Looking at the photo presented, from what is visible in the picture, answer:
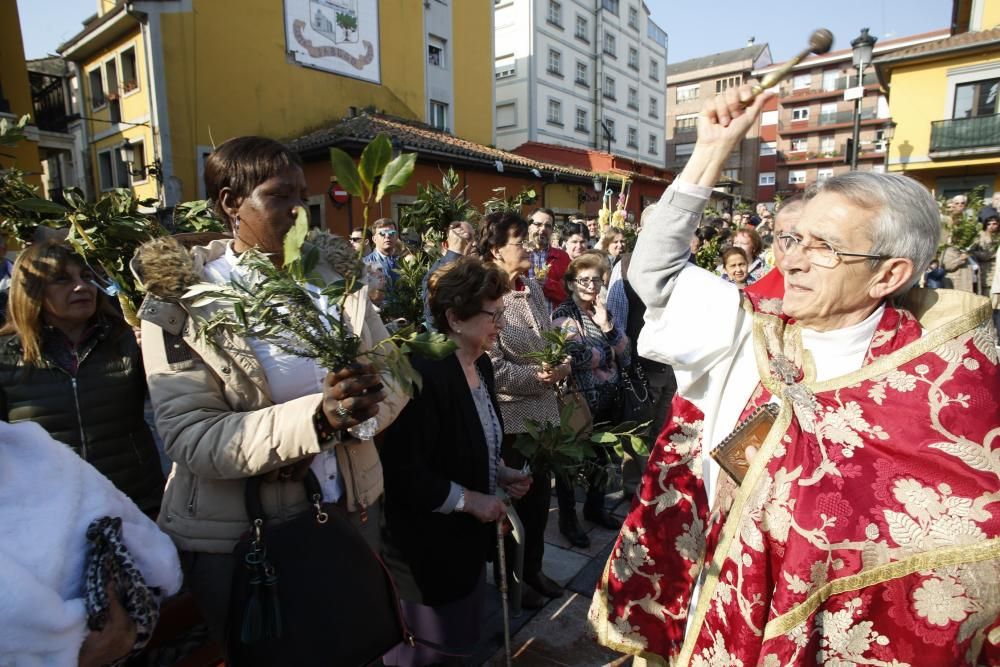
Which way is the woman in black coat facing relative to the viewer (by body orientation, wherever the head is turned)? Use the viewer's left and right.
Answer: facing to the right of the viewer

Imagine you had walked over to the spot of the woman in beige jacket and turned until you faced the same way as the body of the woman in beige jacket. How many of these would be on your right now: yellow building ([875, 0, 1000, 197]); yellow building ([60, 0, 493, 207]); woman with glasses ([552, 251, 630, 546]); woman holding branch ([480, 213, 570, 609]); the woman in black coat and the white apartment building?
0

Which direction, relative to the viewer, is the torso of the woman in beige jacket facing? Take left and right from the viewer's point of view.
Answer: facing the viewer and to the right of the viewer

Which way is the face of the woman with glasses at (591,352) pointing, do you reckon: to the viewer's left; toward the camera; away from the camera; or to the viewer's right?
toward the camera

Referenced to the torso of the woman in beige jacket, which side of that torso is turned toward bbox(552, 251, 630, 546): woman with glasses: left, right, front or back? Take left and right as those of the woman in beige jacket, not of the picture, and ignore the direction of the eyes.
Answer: left

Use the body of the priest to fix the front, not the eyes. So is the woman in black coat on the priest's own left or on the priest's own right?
on the priest's own right

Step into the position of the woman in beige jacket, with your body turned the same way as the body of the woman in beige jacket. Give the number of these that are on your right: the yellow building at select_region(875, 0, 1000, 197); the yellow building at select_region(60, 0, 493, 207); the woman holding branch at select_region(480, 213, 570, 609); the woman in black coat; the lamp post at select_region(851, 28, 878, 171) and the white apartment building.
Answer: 0

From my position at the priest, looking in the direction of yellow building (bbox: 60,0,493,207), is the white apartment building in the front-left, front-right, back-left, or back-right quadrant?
front-right

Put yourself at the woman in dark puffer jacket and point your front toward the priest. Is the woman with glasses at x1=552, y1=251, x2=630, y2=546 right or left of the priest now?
left

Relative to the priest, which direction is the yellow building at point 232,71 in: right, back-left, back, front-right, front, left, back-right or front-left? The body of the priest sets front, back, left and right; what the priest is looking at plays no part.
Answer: right

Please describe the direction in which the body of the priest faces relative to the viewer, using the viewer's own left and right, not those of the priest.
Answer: facing the viewer and to the left of the viewer

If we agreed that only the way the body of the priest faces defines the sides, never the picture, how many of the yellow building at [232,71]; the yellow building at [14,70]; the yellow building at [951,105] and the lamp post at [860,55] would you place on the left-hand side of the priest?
0

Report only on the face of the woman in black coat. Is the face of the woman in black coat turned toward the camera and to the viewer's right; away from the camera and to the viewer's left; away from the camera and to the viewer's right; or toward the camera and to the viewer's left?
toward the camera and to the viewer's right

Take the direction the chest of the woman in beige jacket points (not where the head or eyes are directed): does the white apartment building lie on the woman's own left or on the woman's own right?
on the woman's own left

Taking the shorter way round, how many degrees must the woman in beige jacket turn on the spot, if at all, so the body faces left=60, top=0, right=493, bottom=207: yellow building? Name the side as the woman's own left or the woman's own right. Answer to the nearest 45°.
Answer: approximately 135° to the woman's own left

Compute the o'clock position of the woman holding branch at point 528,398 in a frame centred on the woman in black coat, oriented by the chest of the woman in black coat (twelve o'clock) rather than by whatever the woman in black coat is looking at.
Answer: The woman holding branch is roughly at 10 o'clock from the woman in black coat.
